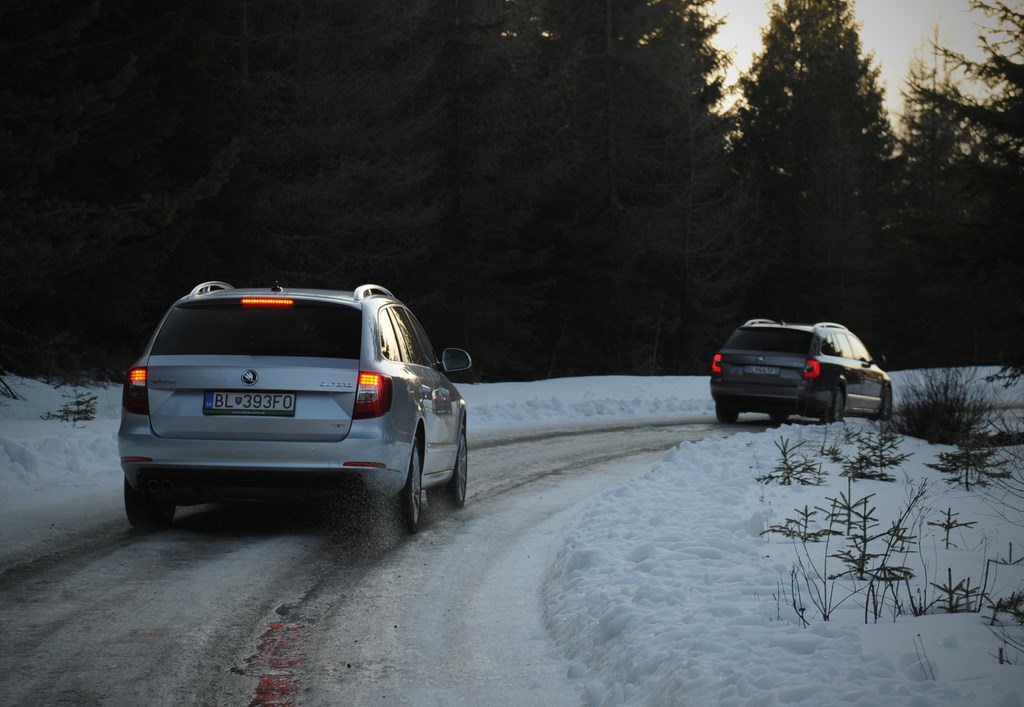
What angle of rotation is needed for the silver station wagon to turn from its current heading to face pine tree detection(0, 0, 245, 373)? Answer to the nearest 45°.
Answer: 0° — it already faces it

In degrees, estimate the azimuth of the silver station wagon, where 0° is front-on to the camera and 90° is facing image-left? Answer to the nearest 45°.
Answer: approximately 180°
